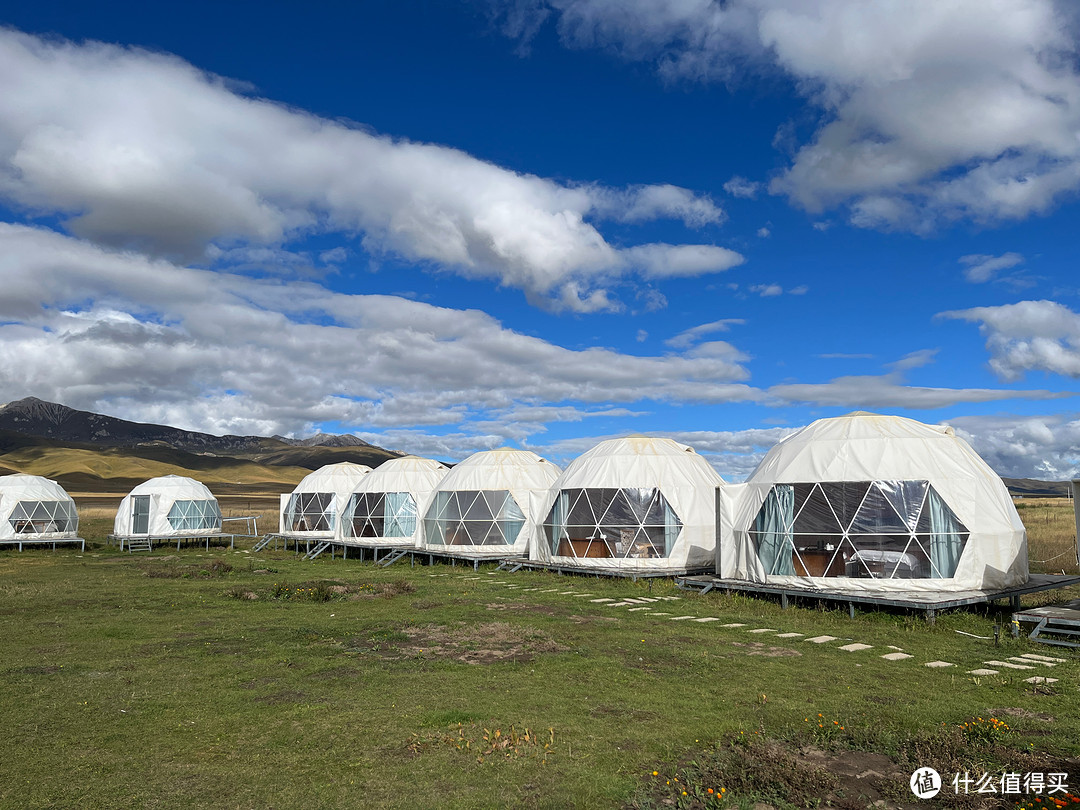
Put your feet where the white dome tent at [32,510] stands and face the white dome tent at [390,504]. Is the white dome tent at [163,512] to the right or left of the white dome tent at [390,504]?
left

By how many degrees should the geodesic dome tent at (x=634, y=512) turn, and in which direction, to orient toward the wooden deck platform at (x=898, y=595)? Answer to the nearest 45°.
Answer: approximately 45° to its left

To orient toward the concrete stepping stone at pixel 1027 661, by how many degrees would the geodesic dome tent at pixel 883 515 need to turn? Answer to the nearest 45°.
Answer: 0° — it already faces it

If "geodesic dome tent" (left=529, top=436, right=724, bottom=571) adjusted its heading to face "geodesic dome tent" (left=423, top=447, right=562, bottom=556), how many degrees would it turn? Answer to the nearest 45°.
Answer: approximately 135° to its right

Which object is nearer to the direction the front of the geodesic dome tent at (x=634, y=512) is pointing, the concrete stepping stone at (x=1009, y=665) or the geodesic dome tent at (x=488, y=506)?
the concrete stepping stone

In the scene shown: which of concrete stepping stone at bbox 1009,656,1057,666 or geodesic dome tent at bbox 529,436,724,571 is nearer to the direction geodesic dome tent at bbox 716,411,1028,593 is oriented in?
the concrete stepping stone

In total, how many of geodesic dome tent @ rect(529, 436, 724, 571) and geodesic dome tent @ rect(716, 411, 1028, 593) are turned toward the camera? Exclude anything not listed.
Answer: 2
